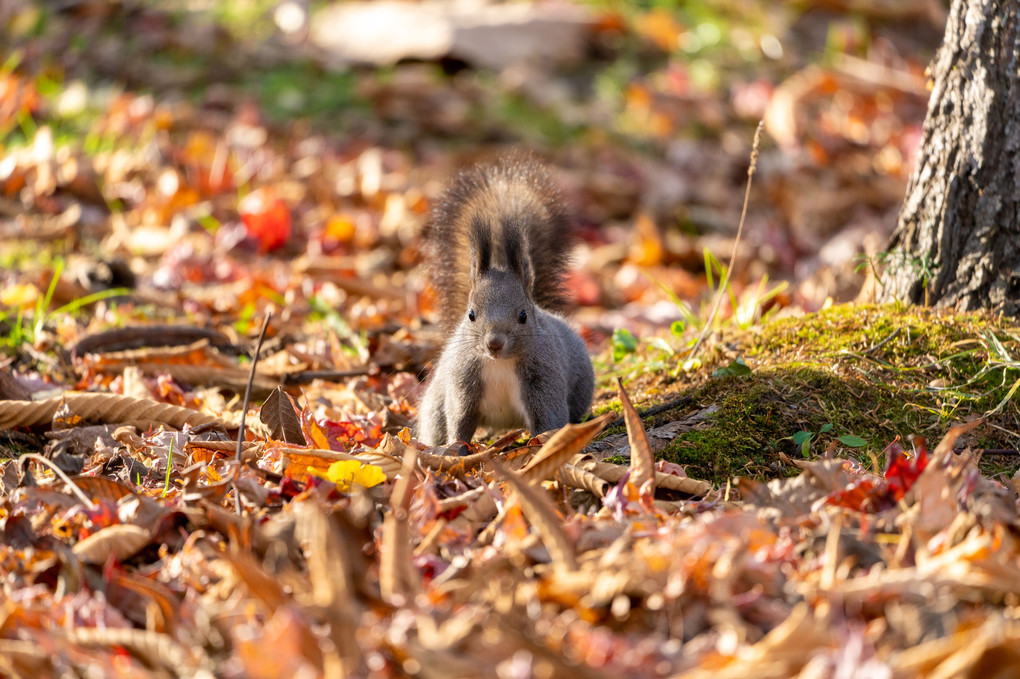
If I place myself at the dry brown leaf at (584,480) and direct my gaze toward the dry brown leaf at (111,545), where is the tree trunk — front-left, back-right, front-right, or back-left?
back-right

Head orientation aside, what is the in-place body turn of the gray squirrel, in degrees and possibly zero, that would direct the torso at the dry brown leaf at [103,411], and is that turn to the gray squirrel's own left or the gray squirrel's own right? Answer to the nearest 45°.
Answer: approximately 90° to the gray squirrel's own right

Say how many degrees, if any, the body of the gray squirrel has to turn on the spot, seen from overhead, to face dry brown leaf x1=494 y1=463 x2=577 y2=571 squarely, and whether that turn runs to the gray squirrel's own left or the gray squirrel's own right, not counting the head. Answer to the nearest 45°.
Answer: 0° — it already faces it

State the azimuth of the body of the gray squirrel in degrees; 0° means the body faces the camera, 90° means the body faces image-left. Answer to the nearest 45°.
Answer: approximately 0°

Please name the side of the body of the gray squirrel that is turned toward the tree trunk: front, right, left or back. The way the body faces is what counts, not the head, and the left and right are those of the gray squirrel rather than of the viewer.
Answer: left

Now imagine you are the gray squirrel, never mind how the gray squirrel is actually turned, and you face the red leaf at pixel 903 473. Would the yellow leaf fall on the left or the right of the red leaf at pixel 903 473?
right

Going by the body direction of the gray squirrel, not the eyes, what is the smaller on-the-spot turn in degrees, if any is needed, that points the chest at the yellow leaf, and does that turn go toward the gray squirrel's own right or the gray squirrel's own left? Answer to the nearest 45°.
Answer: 0° — it already faces it

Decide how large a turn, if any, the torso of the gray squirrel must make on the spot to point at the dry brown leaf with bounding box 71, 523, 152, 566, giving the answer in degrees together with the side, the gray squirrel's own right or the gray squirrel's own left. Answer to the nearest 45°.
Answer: approximately 45° to the gray squirrel's own right
